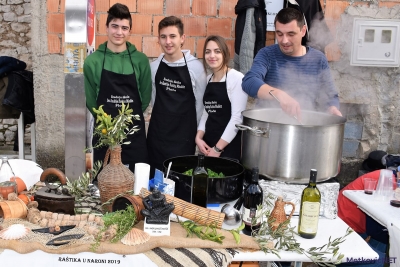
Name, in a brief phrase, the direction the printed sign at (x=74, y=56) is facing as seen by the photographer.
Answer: facing the viewer

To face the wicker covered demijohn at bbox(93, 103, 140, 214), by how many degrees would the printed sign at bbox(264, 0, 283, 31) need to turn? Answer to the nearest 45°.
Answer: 0° — it already faces it

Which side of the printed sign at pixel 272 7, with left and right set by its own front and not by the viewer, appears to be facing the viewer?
front

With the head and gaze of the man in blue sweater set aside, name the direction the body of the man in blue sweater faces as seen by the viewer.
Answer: toward the camera

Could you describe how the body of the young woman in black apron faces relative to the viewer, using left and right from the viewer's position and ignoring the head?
facing the viewer and to the left of the viewer

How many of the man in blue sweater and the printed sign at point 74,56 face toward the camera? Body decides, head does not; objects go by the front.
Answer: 2

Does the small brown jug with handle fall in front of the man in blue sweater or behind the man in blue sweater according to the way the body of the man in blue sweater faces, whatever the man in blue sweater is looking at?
in front

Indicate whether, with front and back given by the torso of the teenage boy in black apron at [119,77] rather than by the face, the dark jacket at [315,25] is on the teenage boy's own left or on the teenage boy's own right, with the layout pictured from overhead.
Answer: on the teenage boy's own left
